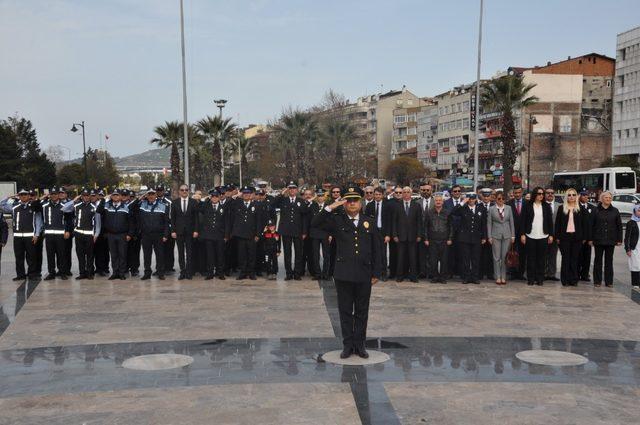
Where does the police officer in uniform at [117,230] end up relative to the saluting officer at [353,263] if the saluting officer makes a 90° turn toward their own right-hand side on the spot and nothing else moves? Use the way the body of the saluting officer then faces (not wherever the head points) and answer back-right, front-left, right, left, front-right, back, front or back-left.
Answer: front-right

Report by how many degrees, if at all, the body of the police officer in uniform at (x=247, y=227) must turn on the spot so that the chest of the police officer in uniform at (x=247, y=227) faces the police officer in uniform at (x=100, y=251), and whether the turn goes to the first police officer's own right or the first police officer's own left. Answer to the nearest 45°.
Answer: approximately 90° to the first police officer's own right

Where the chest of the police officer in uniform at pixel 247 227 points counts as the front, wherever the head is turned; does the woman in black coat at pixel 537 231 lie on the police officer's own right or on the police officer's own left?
on the police officer's own left

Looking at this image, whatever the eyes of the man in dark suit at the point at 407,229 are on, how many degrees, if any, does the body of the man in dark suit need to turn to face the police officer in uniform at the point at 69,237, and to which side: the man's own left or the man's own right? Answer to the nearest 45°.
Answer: approximately 90° to the man's own right

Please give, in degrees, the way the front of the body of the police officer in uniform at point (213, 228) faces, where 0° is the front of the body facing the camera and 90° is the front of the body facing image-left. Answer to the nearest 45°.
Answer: approximately 0°

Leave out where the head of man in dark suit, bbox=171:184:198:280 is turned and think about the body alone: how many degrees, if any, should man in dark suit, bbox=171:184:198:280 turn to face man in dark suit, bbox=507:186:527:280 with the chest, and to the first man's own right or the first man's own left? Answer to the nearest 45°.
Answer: approximately 90° to the first man's own left

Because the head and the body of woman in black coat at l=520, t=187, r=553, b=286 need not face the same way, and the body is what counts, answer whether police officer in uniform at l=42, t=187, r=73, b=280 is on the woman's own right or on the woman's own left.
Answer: on the woman's own right

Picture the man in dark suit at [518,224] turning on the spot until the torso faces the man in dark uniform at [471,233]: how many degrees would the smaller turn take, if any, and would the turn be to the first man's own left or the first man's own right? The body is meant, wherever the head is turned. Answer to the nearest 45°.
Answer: approximately 45° to the first man's own right

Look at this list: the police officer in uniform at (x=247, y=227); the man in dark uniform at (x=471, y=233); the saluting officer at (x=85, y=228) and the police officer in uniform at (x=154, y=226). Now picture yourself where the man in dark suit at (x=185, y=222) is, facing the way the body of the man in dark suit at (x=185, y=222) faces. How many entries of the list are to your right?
2
